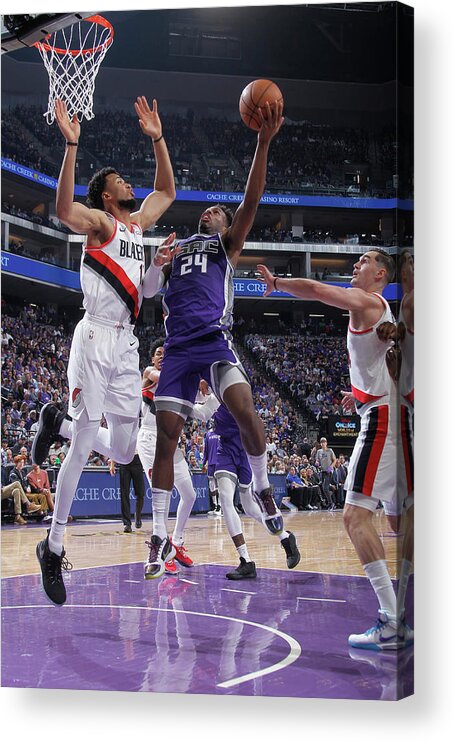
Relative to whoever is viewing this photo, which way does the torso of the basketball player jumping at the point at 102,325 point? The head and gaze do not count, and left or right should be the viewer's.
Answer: facing the viewer and to the right of the viewer

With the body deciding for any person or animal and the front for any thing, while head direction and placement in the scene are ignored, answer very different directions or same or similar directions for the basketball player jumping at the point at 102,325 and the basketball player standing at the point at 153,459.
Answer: same or similar directions

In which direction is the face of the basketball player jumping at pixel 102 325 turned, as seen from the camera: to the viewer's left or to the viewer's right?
to the viewer's right

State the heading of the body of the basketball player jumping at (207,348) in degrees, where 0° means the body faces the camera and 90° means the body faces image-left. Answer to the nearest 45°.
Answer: approximately 45°

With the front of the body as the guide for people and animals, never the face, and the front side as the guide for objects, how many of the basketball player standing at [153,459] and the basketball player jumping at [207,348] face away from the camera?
0

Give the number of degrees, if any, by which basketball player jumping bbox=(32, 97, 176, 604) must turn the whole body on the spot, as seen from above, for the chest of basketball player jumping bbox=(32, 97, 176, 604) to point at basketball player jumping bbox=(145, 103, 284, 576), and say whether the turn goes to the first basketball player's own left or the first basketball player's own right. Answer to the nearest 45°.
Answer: approximately 45° to the first basketball player's own left
